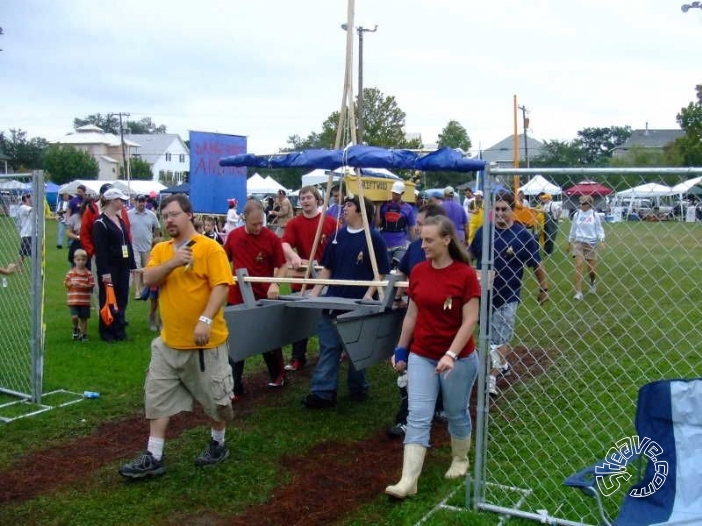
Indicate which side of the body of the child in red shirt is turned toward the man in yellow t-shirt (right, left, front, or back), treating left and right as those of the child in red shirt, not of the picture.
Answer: front

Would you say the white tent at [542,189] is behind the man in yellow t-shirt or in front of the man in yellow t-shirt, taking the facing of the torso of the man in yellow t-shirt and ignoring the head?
behind

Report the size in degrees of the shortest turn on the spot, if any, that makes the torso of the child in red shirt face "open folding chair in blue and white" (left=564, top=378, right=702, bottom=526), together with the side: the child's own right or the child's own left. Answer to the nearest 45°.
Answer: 0° — they already face it

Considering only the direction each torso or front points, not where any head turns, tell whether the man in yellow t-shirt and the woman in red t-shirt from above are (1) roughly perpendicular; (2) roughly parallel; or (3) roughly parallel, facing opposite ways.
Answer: roughly parallel

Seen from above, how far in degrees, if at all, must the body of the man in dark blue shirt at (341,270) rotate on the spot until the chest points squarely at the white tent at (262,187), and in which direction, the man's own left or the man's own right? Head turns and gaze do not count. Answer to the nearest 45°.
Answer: approximately 135° to the man's own right

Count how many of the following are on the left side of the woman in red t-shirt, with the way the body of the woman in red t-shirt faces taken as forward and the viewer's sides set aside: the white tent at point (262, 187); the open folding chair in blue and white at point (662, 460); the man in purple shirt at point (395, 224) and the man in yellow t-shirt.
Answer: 1

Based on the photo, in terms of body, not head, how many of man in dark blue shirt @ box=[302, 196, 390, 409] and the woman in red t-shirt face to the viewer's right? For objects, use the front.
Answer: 0

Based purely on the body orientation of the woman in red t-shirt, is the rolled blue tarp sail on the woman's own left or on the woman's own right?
on the woman's own right

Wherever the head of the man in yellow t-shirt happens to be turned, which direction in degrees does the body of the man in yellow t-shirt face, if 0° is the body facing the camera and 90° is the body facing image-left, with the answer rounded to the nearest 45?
approximately 45°

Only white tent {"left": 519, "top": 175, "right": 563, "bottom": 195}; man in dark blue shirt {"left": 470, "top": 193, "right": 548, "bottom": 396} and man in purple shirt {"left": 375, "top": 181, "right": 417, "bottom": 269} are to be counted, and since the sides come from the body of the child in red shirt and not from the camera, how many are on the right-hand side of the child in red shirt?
0

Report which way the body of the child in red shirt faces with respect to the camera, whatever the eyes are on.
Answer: toward the camera

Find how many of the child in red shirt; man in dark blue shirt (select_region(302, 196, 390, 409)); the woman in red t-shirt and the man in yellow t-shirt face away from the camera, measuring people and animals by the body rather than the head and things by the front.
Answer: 0

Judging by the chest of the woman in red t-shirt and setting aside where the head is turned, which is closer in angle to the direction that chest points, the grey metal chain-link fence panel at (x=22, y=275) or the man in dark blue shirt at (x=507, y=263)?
the grey metal chain-link fence panel

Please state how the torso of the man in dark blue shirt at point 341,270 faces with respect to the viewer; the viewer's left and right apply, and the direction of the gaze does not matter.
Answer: facing the viewer and to the left of the viewer

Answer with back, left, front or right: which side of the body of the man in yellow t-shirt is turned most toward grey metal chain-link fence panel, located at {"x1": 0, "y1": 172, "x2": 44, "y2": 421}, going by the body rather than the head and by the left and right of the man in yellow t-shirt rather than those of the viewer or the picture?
right
